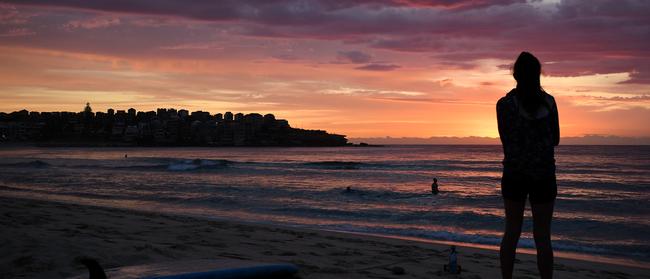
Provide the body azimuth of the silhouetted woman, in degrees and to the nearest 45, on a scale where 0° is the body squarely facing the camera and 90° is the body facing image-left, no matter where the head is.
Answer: approximately 180°

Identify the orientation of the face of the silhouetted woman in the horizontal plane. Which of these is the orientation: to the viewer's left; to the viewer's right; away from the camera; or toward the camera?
away from the camera
